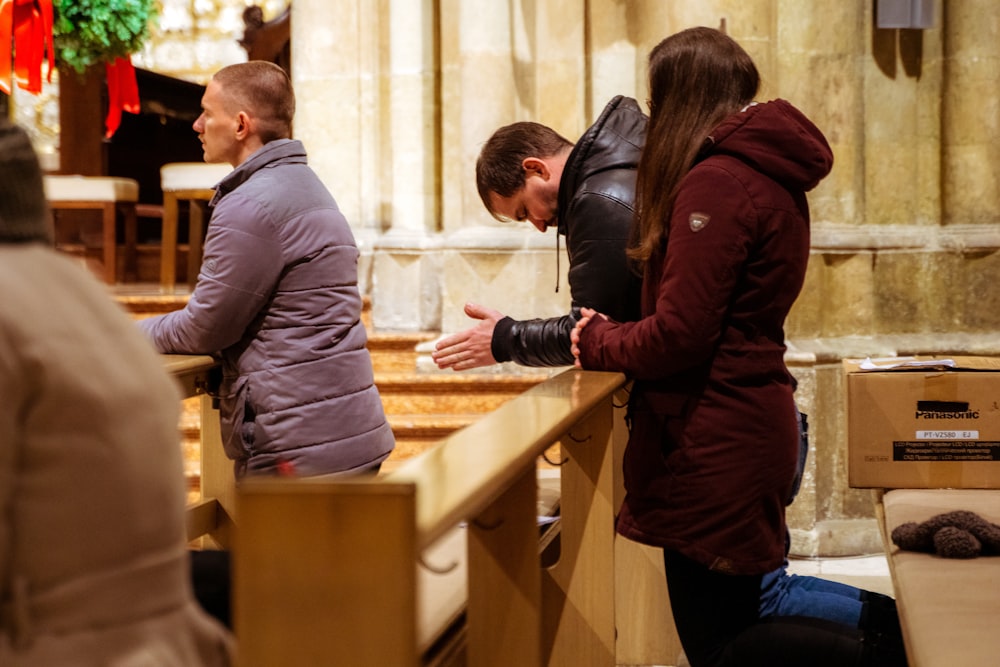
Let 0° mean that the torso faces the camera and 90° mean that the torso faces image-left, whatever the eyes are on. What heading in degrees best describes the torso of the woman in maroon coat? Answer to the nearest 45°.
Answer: approximately 90°

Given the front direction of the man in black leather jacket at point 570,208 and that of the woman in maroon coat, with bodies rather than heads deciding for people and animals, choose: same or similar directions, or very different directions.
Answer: same or similar directions

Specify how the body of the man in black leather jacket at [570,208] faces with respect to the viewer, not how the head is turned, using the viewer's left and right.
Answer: facing to the left of the viewer

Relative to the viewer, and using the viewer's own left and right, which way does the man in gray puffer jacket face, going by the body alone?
facing away from the viewer and to the left of the viewer

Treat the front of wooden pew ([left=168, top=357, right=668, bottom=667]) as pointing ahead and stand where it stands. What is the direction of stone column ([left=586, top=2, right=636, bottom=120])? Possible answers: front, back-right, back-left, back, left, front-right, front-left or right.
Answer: right

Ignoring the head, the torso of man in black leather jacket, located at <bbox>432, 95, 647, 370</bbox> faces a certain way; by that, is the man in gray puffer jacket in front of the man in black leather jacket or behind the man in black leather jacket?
in front

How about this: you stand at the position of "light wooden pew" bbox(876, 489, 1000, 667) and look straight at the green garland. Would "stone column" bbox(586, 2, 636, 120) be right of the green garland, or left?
right

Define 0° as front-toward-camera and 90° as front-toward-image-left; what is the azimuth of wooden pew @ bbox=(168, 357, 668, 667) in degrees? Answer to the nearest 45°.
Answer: approximately 90°

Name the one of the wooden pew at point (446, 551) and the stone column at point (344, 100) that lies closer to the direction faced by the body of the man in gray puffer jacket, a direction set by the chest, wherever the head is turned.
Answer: the stone column

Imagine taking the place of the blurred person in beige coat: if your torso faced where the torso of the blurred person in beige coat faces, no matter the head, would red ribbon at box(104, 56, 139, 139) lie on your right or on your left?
on your right

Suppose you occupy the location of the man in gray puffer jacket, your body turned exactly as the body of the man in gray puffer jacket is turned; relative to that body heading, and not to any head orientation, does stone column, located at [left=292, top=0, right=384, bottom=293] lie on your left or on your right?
on your right

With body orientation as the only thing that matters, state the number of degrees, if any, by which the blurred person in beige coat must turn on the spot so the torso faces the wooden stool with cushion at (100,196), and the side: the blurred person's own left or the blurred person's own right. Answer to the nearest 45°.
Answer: approximately 45° to the blurred person's own right

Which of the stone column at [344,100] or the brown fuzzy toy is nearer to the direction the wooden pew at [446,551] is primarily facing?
the stone column

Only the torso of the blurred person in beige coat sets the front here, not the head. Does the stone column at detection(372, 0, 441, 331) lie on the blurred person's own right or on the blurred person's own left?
on the blurred person's own right

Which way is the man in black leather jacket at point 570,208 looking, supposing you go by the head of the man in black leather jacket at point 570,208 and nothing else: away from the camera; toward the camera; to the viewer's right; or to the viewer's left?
to the viewer's left

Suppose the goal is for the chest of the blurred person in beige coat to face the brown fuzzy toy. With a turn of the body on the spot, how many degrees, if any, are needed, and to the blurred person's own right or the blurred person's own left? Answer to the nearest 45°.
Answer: approximately 90° to the blurred person's own right
